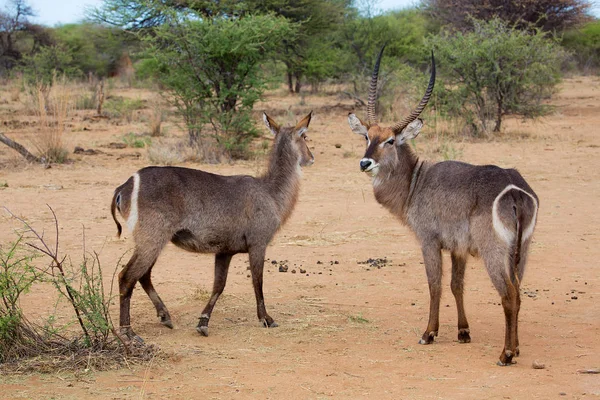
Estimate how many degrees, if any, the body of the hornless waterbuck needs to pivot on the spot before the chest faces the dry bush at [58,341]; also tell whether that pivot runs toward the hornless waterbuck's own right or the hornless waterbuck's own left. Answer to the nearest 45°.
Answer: approximately 135° to the hornless waterbuck's own right

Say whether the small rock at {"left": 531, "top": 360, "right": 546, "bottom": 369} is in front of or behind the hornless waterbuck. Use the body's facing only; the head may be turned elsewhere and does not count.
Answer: in front

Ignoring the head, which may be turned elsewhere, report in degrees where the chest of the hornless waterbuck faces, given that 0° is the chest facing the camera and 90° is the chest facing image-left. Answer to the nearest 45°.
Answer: approximately 270°

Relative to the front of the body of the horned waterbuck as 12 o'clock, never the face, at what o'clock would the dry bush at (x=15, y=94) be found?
The dry bush is roughly at 12 o'clock from the horned waterbuck.

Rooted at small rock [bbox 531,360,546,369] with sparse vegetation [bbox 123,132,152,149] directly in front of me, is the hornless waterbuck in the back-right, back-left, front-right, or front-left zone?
front-left

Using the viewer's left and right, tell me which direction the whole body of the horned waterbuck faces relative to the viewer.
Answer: facing away from the viewer and to the left of the viewer

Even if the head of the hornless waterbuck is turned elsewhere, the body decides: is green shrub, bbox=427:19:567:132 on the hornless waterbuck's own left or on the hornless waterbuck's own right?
on the hornless waterbuck's own left

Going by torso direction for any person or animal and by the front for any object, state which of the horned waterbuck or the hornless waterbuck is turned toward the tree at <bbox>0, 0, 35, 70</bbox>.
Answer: the horned waterbuck

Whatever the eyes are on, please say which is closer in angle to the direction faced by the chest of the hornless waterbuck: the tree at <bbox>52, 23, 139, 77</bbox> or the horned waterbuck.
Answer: the horned waterbuck

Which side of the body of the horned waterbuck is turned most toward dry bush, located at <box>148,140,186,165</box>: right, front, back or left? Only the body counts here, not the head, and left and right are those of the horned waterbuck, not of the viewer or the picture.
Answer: front

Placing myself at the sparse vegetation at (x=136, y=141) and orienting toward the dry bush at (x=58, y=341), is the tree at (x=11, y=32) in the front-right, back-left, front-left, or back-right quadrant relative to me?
back-right

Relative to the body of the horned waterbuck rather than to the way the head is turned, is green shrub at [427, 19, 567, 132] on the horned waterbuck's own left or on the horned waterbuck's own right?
on the horned waterbuck's own right

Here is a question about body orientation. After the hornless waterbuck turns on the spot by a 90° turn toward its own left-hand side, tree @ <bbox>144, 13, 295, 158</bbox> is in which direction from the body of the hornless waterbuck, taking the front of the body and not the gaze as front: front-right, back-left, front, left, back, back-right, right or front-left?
front

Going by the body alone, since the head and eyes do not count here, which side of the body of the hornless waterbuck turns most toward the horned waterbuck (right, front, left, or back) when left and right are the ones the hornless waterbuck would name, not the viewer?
front

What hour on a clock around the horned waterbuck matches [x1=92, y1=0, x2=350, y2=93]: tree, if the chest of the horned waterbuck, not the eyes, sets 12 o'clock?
The tree is roughly at 1 o'clock from the horned waterbuck.

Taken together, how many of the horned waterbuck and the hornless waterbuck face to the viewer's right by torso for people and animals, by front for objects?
1
